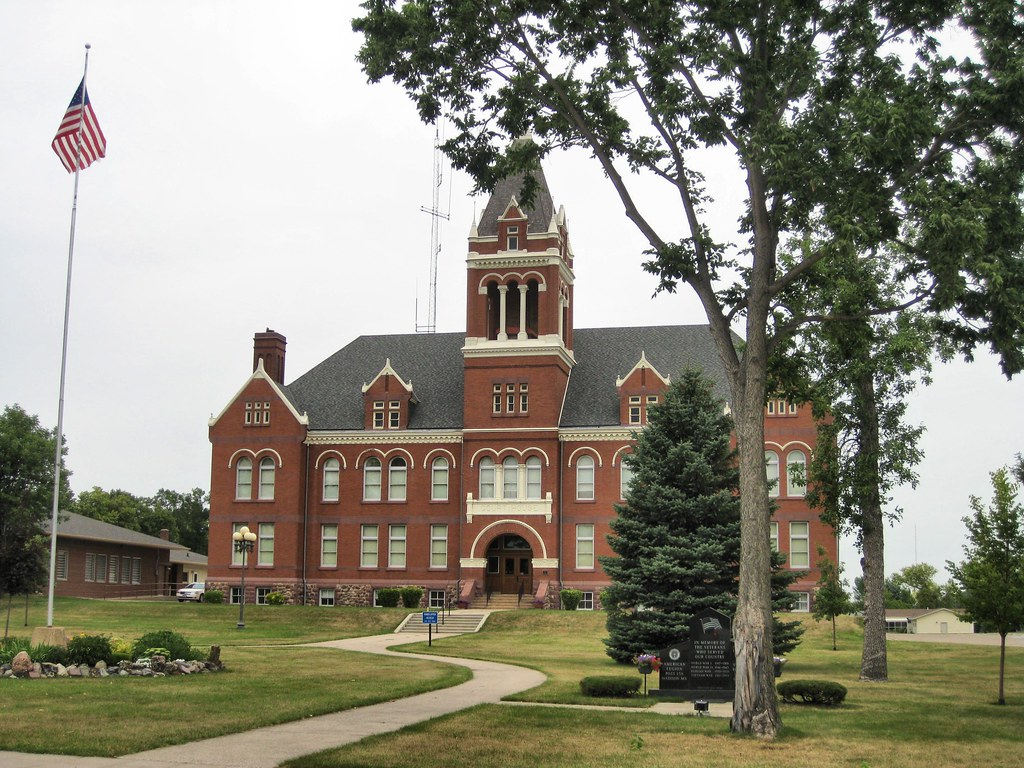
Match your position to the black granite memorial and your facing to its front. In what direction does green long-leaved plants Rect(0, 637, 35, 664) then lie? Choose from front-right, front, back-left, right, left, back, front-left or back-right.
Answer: right

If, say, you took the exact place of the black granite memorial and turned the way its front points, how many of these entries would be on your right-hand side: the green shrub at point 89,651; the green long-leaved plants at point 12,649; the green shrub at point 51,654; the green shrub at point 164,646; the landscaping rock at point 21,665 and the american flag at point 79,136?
6

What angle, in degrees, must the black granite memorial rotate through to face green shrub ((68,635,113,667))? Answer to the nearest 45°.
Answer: approximately 90° to its right

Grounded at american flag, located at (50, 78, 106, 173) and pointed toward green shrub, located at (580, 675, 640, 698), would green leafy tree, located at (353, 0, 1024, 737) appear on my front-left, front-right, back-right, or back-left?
front-right

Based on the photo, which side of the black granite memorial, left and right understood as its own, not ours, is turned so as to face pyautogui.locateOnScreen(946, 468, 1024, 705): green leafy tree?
left

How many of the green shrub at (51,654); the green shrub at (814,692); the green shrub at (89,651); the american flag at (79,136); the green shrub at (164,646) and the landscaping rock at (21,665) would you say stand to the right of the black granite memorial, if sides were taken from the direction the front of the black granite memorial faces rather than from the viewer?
5

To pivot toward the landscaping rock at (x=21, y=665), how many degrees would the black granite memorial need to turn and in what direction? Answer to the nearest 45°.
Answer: approximately 90° to its right

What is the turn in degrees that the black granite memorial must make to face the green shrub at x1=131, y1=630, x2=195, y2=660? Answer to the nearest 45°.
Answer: approximately 90° to its right

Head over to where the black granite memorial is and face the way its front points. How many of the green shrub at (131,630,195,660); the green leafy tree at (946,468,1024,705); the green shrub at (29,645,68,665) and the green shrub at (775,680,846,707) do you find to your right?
2

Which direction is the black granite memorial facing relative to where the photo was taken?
toward the camera

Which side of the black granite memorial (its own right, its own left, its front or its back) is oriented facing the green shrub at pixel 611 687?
right

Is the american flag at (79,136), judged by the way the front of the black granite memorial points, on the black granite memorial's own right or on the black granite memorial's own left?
on the black granite memorial's own right

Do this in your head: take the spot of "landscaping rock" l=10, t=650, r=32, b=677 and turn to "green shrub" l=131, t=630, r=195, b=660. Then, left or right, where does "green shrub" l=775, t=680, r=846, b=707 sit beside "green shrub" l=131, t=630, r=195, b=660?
right

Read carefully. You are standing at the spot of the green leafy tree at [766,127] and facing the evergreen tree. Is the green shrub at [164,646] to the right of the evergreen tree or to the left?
left

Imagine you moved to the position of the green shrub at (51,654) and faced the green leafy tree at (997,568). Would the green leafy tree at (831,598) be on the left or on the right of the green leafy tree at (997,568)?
left

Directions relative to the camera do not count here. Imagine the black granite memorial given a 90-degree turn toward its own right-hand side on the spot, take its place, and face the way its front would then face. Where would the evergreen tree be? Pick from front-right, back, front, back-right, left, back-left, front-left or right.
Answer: right
